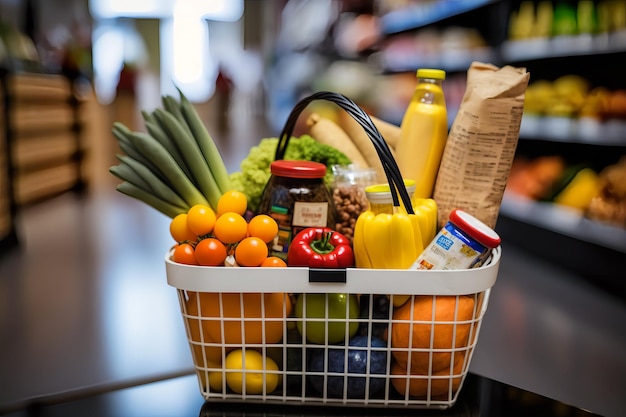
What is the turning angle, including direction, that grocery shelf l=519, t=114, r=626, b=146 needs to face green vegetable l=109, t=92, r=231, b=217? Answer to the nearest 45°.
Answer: approximately 45° to its left

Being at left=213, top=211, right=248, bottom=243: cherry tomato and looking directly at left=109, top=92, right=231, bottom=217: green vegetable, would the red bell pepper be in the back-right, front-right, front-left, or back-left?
back-right

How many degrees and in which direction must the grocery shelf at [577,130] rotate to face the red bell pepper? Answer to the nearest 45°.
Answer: approximately 45° to its left

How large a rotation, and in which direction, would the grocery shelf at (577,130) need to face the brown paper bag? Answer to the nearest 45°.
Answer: approximately 45° to its left

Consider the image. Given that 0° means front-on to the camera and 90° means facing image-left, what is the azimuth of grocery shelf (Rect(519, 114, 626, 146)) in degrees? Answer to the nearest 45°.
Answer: approximately 45°
